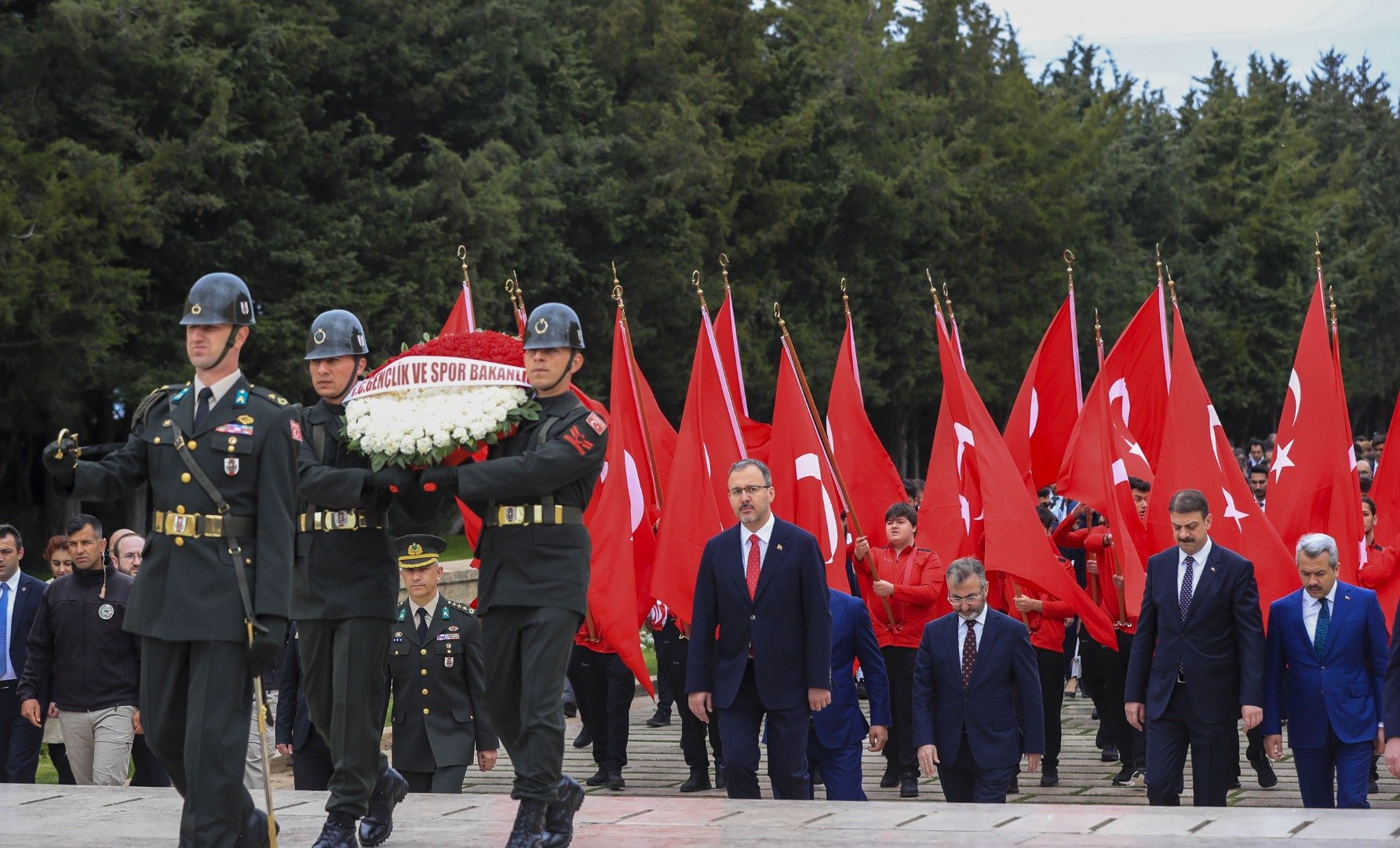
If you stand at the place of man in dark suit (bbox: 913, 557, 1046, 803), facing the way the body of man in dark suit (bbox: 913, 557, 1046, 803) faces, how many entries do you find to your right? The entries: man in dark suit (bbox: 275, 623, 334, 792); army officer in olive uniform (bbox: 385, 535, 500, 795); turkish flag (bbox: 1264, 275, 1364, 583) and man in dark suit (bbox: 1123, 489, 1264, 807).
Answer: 2

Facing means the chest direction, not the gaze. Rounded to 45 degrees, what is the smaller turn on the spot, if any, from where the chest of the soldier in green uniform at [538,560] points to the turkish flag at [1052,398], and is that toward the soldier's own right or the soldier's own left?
approximately 180°

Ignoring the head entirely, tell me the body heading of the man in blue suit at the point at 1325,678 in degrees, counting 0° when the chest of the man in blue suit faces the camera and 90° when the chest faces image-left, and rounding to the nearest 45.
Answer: approximately 0°

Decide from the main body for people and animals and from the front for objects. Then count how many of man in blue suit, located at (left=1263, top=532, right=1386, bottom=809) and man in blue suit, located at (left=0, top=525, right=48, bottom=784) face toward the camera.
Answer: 2

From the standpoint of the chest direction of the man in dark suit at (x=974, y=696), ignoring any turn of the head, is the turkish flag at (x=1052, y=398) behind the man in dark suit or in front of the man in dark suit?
behind

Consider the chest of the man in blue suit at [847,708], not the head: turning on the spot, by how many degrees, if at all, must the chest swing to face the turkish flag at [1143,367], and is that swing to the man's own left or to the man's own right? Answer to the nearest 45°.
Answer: approximately 135° to the man's own left

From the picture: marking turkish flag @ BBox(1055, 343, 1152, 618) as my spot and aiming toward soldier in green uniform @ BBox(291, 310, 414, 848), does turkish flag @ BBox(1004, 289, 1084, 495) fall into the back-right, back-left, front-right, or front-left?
back-right

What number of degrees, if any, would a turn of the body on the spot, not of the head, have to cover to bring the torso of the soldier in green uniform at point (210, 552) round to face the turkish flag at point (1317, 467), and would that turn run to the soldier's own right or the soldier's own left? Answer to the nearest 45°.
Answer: approximately 180°

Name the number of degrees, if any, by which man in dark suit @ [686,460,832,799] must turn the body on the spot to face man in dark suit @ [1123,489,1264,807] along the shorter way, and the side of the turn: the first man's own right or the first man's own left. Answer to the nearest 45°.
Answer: approximately 90° to the first man's own left

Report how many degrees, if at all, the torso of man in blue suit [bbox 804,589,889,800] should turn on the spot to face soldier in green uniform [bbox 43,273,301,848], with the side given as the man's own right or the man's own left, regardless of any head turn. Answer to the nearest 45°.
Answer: approximately 45° to the man's own right
